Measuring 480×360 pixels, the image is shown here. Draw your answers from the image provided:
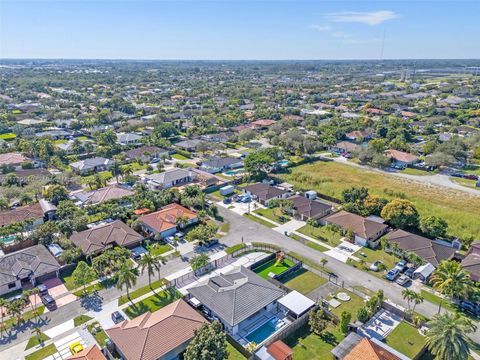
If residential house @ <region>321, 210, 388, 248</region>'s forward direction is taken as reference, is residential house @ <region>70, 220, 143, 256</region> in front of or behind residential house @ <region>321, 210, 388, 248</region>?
in front

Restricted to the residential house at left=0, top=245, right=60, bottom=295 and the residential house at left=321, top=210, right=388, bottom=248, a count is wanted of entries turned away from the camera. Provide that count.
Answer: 0

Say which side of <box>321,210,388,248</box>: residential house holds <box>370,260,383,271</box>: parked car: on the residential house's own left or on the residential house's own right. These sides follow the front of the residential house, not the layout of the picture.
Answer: on the residential house's own left

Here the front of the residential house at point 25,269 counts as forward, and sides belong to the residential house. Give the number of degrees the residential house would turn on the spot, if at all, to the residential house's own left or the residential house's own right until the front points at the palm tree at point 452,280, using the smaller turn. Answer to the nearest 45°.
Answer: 0° — it already faces it

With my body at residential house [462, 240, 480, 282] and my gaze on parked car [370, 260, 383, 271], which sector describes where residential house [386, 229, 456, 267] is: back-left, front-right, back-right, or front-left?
front-right

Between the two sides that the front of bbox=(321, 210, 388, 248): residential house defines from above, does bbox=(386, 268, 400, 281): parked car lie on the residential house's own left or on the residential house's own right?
on the residential house's own left

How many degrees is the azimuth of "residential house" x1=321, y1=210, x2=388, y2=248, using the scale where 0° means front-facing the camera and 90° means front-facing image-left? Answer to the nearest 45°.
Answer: approximately 45°

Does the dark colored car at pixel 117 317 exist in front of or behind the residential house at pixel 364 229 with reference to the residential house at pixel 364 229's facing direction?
in front

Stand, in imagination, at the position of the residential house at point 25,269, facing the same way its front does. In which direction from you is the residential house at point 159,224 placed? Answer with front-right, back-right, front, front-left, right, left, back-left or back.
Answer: front-left
